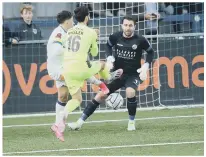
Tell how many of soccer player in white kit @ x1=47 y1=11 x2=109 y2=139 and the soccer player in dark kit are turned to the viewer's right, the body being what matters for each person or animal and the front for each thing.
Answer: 1

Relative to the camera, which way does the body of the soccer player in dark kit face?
toward the camera

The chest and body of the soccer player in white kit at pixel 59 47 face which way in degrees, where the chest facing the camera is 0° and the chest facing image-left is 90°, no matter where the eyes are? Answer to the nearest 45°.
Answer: approximately 270°

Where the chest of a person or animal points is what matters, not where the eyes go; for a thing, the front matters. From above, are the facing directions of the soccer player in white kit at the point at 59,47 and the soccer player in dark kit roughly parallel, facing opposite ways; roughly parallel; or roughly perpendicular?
roughly perpendicular

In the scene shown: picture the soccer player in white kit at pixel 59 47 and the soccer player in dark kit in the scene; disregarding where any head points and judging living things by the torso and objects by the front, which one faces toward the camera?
the soccer player in dark kit
